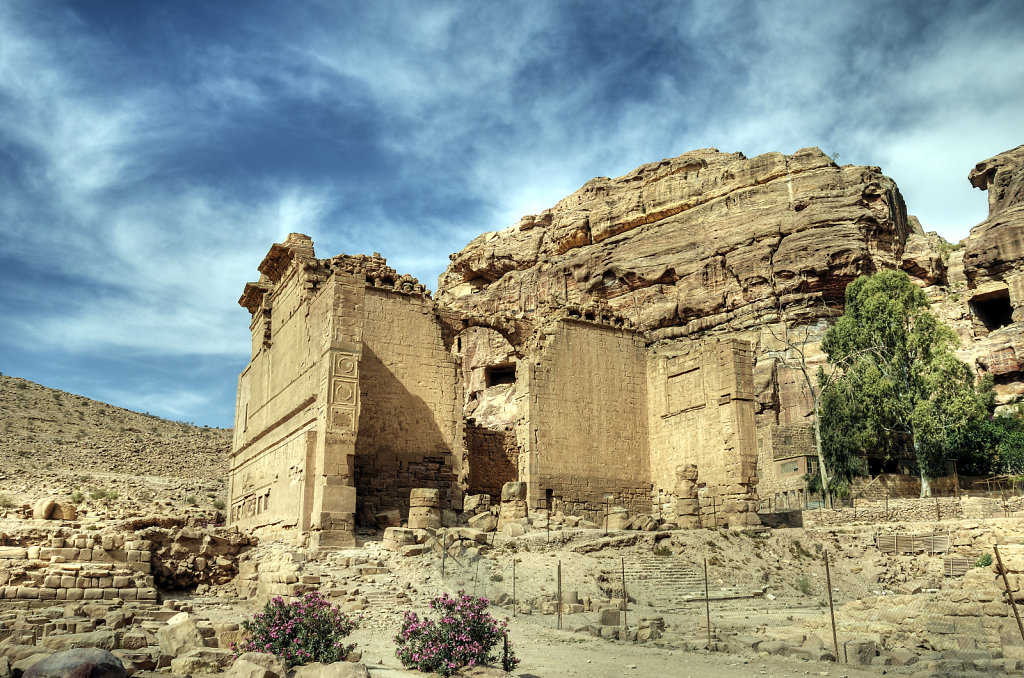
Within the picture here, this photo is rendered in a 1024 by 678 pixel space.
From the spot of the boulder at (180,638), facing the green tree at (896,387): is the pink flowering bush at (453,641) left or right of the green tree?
right

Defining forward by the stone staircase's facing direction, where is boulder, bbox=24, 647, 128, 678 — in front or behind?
in front

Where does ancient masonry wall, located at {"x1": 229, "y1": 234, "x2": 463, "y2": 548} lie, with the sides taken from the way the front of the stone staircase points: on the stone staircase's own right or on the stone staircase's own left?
on the stone staircase's own right

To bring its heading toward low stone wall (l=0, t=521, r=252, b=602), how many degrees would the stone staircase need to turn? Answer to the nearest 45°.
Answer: approximately 90° to its right

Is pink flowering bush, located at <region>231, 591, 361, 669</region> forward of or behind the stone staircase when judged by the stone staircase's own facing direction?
forward

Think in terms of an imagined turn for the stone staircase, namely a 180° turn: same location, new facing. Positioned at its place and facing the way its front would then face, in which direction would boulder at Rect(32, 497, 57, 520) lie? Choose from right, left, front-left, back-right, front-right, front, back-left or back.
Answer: left

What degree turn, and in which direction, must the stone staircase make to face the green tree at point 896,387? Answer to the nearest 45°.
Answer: approximately 135° to its left

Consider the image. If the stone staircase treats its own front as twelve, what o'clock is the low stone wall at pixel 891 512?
The low stone wall is roughly at 7 o'clock from the stone staircase.

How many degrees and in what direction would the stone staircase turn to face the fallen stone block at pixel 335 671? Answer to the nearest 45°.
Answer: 0° — it already faces it

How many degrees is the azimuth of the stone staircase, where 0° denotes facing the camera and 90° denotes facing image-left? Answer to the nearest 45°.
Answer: approximately 0°

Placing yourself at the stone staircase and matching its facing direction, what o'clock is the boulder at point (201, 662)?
The boulder is roughly at 1 o'clock from the stone staircase.
